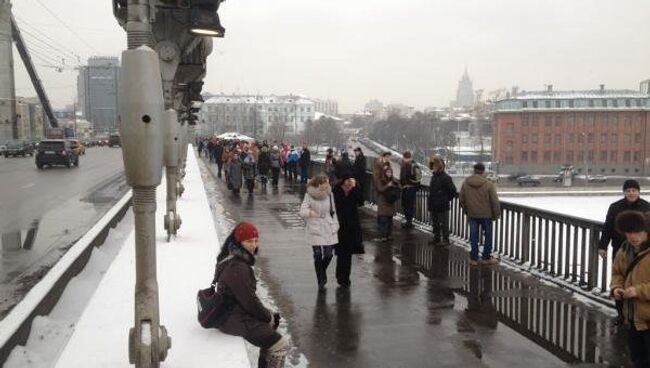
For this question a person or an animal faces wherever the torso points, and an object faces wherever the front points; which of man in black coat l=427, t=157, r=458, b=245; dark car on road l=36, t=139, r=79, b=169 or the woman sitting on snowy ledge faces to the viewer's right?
the woman sitting on snowy ledge

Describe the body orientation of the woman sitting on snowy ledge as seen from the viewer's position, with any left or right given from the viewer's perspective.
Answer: facing to the right of the viewer

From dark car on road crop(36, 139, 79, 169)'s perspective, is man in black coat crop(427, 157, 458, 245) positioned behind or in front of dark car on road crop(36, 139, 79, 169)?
behind

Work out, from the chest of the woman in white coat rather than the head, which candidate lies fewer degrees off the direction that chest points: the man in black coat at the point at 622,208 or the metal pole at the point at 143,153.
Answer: the metal pole

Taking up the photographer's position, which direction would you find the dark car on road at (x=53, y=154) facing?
facing away from the viewer

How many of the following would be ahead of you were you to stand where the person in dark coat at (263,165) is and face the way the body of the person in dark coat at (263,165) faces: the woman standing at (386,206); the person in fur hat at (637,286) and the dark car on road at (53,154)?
2

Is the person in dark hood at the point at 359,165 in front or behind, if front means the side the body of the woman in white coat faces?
behind

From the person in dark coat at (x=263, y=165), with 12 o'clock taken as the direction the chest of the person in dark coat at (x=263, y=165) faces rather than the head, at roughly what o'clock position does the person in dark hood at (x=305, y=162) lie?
the person in dark hood at (x=305, y=162) is roughly at 8 o'clock from the person in dark coat at (x=263, y=165).

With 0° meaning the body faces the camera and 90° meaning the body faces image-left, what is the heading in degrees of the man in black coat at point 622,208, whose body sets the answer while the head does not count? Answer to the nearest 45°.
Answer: approximately 0°

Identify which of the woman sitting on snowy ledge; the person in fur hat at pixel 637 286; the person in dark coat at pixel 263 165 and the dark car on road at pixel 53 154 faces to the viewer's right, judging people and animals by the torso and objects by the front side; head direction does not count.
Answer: the woman sitting on snowy ledge

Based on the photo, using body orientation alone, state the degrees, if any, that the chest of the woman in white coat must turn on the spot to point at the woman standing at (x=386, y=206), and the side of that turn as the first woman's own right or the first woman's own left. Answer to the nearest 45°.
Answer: approximately 180°

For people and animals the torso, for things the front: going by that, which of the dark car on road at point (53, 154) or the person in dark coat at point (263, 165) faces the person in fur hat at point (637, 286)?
the person in dark coat

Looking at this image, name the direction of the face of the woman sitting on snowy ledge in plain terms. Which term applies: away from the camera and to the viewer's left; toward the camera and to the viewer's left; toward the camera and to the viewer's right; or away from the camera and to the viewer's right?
toward the camera and to the viewer's right
